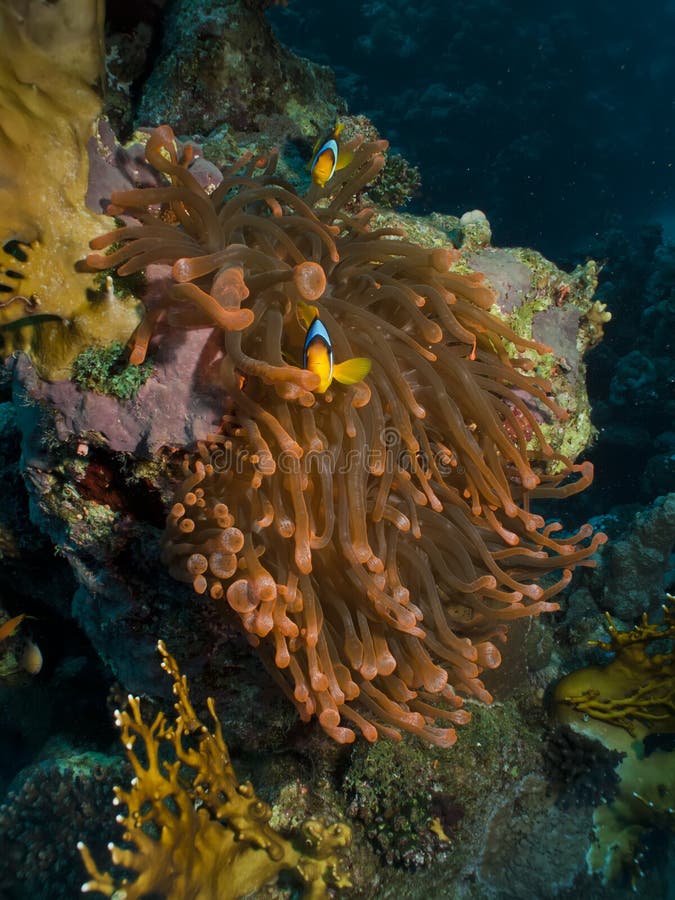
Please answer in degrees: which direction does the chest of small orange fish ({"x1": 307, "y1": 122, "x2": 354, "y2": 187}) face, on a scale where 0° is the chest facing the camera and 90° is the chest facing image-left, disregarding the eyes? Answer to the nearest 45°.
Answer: approximately 45°

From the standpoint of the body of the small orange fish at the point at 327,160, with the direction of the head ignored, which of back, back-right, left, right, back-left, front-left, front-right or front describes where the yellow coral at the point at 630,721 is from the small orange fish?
front-left

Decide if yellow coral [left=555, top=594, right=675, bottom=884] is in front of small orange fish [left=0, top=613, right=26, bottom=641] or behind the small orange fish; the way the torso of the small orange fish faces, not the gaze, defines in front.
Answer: behind

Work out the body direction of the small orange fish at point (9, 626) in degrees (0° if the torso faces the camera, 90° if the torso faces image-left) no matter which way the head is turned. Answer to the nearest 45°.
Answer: approximately 90°

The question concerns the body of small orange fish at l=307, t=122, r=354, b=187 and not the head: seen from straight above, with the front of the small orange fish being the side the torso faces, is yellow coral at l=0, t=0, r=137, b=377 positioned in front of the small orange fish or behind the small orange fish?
in front
